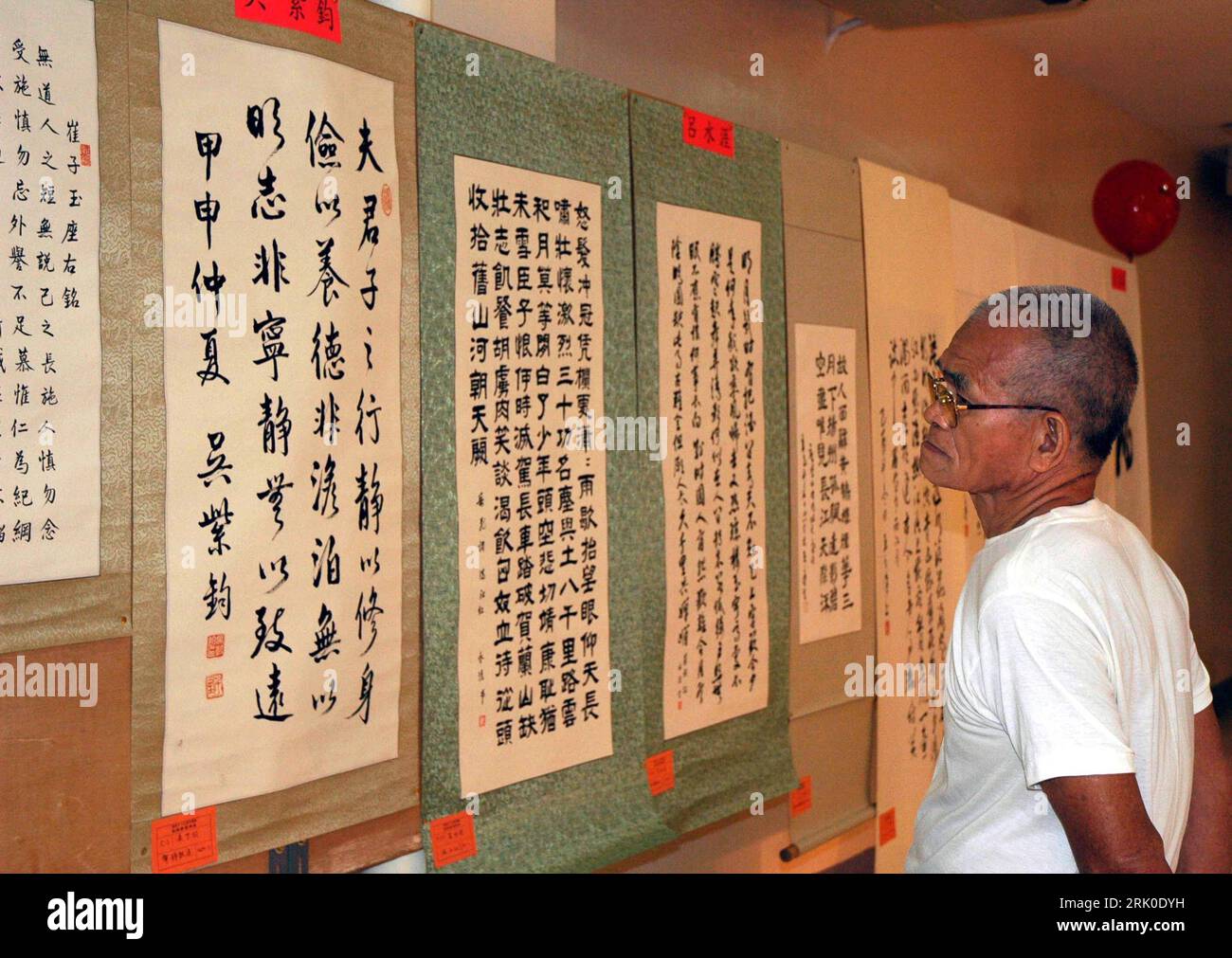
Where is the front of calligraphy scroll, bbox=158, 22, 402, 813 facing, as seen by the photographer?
facing the viewer and to the right of the viewer

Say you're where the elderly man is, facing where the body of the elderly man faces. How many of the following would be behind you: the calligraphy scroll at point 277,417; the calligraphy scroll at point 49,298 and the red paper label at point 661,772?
0

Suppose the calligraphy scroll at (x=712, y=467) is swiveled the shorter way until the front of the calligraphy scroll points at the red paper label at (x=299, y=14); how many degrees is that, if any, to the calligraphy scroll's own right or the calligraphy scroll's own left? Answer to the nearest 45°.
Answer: approximately 90° to the calligraphy scroll's own right

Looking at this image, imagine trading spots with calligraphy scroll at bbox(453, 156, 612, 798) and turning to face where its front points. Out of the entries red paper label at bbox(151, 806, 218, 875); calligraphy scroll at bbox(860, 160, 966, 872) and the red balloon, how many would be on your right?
1

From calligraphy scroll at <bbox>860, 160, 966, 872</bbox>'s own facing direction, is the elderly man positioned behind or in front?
in front

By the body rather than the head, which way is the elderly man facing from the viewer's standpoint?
to the viewer's left

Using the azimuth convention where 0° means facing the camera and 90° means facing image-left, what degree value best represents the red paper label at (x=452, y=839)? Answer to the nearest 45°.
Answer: approximately 315°

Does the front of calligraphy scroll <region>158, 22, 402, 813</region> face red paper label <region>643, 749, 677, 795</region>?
no

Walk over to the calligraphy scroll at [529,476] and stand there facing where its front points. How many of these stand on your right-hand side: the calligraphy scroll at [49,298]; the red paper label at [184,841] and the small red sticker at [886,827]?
2

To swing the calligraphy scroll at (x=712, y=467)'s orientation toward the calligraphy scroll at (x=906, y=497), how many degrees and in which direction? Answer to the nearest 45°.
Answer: approximately 90° to its left

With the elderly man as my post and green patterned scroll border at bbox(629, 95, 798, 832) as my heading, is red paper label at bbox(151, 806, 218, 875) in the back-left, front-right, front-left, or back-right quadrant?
front-left

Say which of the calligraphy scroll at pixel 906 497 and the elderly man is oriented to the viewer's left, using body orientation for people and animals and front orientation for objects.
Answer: the elderly man

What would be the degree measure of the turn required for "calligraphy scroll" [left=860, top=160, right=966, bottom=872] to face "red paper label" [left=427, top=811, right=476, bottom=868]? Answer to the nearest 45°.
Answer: approximately 90° to its right

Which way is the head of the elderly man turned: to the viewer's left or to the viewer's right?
to the viewer's left

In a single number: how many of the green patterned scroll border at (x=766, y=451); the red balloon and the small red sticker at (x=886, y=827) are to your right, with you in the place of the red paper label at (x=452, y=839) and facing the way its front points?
0

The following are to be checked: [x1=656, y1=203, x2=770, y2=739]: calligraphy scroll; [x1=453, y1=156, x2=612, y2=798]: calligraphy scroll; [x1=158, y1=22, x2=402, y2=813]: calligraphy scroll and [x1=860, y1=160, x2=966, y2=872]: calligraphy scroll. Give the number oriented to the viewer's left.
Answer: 0
